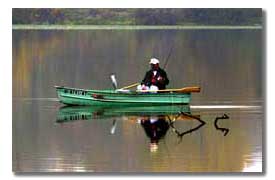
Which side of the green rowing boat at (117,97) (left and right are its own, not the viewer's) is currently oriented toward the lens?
left
